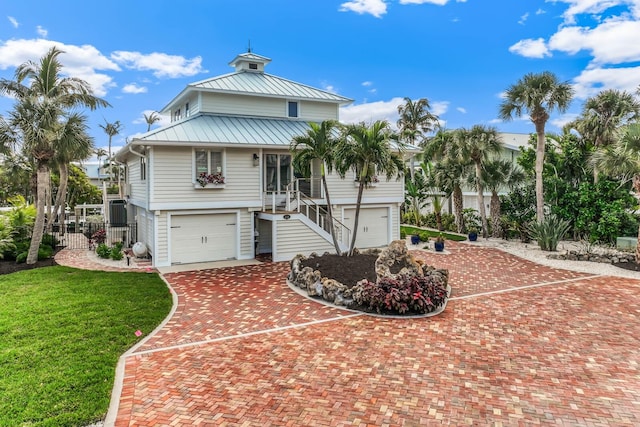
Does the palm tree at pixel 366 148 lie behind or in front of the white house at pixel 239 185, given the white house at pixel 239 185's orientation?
in front

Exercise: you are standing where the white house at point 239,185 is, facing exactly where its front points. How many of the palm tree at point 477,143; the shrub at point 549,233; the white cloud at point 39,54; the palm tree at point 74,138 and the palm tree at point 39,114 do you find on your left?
2

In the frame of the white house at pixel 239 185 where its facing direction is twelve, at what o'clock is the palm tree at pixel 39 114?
The palm tree is roughly at 3 o'clock from the white house.

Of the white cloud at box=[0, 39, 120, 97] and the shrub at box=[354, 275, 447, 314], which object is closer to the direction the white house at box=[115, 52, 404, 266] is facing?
the shrub

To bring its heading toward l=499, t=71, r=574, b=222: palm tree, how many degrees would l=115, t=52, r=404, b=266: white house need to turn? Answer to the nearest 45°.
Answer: approximately 90° to its left

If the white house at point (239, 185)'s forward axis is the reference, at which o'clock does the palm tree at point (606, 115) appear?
The palm tree is roughly at 9 o'clock from the white house.

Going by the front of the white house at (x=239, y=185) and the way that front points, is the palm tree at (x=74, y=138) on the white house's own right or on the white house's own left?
on the white house's own right

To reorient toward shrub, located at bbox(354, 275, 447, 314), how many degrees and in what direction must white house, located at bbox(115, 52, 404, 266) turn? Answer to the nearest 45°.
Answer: approximately 45° to its left

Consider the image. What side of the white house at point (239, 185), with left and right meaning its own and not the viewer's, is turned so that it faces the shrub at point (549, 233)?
left

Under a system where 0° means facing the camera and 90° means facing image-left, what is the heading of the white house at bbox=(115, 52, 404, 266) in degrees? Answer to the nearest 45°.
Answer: approximately 0°
